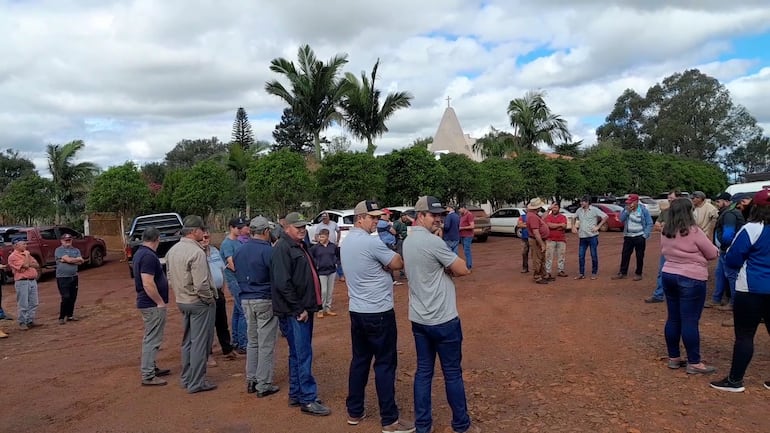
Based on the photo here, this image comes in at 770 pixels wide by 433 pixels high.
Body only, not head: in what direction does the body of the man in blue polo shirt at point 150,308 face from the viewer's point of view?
to the viewer's right

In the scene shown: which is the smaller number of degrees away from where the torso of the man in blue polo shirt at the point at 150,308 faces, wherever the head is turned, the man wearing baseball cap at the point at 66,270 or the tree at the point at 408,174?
the tree

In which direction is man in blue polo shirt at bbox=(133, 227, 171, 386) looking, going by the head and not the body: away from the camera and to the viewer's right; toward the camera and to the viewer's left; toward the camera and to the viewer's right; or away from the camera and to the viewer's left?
away from the camera and to the viewer's right

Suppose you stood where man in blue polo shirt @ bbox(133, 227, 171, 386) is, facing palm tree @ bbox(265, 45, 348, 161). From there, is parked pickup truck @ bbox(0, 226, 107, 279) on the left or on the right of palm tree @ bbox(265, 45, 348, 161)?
left

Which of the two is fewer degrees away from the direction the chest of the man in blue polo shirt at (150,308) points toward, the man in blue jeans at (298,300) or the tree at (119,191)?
the man in blue jeans

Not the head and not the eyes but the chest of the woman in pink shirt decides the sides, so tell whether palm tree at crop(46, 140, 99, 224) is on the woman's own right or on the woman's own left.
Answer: on the woman's own left

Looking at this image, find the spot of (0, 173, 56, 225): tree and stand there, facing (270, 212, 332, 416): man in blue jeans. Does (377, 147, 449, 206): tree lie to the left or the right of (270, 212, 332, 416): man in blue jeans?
left

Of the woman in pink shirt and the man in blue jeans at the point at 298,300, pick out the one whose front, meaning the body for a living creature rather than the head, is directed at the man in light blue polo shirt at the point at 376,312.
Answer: the man in blue jeans

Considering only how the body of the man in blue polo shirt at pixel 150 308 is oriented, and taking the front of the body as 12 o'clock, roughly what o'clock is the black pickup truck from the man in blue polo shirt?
The black pickup truck is roughly at 9 o'clock from the man in blue polo shirt.

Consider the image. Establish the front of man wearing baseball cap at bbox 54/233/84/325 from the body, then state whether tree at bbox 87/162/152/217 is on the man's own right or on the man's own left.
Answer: on the man's own left

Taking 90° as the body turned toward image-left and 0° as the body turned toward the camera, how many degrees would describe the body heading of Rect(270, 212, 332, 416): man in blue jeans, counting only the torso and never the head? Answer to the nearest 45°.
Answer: approximately 315°

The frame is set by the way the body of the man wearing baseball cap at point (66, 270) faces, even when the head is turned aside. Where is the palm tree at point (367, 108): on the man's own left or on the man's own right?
on the man's own left

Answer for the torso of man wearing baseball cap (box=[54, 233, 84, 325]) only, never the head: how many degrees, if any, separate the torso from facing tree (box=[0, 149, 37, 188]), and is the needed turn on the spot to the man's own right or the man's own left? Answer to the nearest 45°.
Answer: approximately 135° to the man's own left

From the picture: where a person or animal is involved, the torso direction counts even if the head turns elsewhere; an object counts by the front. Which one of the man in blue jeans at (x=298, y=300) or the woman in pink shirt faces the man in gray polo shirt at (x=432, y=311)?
the man in blue jeans
